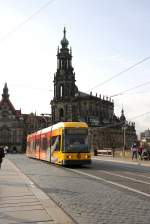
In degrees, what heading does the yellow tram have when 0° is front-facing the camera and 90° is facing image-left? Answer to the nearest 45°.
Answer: approximately 315°
